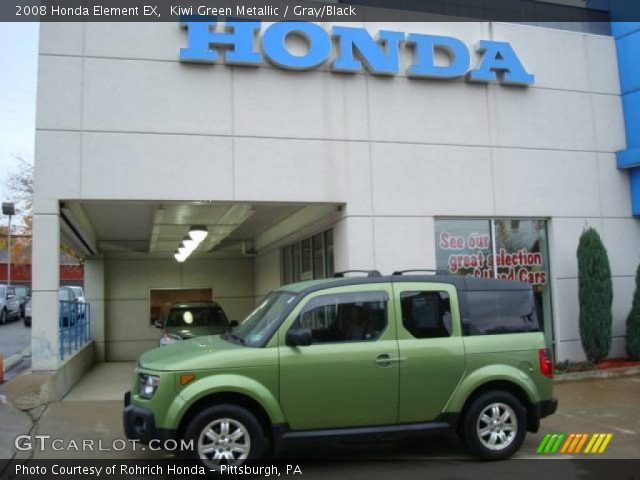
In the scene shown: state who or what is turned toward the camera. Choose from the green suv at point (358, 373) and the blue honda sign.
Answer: the blue honda sign

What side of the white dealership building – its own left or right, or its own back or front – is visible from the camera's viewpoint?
front

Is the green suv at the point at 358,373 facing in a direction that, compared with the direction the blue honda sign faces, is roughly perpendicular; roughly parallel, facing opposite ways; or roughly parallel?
roughly perpendicular

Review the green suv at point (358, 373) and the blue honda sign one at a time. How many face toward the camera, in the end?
1

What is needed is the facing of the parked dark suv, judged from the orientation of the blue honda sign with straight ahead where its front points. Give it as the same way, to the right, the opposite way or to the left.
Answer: the same way

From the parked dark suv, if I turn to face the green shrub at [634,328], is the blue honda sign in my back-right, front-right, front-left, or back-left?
front-right

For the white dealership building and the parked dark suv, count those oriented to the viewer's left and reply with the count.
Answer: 0

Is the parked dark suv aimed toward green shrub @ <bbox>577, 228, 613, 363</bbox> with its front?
no

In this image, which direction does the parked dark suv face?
toward the camera

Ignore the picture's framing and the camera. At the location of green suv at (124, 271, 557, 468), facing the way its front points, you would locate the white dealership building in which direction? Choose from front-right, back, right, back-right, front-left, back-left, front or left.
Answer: right

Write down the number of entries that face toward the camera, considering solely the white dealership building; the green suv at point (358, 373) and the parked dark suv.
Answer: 2

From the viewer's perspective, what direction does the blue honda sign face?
toward the camera

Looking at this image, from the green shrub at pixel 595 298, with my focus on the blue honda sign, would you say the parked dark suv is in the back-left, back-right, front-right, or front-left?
front-right

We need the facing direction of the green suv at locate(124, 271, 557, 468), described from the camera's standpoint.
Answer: facing to the left of the viewer

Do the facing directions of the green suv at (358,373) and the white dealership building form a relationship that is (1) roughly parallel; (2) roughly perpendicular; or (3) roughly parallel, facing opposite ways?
roughly perpendicular

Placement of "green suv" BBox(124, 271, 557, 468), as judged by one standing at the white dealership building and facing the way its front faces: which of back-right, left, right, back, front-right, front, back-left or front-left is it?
front

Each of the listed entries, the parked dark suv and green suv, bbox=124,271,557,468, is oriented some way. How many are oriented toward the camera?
1

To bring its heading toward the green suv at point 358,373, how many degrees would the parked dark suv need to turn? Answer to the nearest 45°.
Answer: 0° — it already faces it
